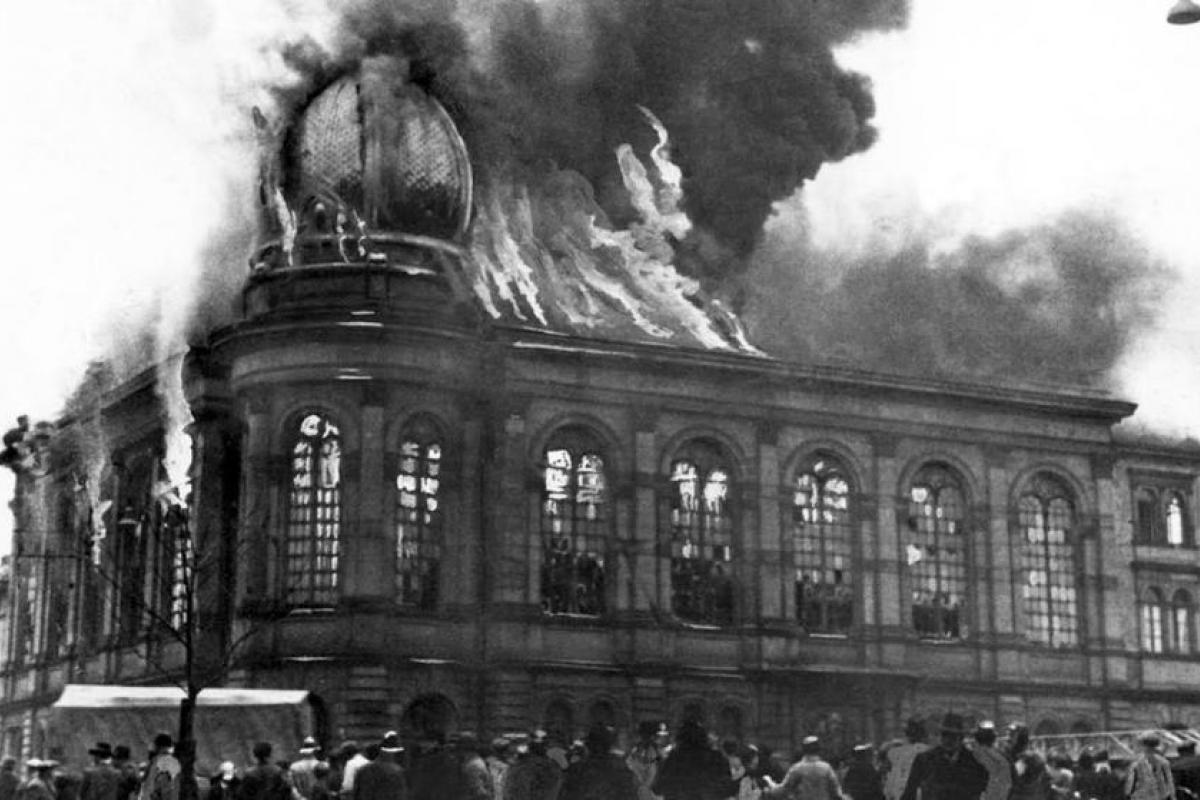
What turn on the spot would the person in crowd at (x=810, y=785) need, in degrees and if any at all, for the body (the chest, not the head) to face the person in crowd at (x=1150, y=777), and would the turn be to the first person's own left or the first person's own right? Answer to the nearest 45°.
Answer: approximately 45° to the first person's own right

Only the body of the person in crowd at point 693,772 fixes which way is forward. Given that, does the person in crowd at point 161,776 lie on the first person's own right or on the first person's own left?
on the first person's own left

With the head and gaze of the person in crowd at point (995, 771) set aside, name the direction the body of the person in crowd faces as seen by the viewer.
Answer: away from the camera

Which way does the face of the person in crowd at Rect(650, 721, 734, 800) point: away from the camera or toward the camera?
away from the camera

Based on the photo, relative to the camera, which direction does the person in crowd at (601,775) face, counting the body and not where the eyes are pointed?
away from the camera

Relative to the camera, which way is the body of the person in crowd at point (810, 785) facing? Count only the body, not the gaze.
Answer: away from the camera

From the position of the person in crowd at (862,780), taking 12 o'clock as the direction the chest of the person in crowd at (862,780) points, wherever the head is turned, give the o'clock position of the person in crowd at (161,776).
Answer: the person in crowd at (161,776) is roughly at 9 o'clock from the person in crowd at (862,780).

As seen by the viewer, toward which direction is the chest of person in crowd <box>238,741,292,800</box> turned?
away from the camera

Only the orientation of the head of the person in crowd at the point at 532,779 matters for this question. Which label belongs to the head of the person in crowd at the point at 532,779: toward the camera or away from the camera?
away from the camera

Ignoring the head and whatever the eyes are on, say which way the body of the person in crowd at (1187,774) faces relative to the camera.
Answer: away from the camera

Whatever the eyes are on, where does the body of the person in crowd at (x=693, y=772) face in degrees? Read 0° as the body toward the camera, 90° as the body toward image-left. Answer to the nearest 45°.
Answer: approximately 180°

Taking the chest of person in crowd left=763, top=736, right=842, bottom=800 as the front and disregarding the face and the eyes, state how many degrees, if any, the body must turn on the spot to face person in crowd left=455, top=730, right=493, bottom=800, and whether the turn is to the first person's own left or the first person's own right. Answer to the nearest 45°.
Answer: approximately 90° to the first person's own left

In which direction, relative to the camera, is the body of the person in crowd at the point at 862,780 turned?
away from the camera

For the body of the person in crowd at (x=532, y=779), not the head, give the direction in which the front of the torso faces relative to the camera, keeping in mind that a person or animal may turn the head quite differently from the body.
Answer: away from the camera

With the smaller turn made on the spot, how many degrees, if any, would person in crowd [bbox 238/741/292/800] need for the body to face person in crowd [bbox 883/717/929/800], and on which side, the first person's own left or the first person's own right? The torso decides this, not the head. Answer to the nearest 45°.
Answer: approximately 135° to the first person's own right
